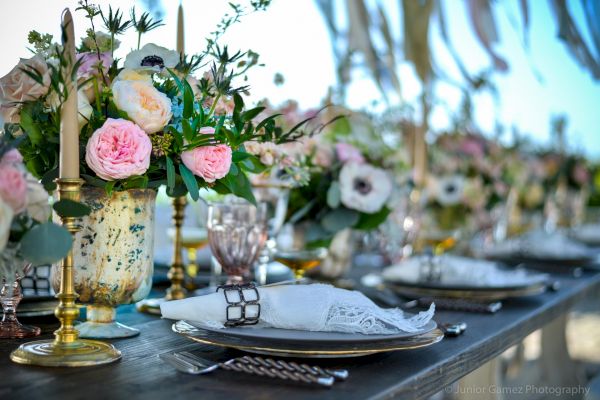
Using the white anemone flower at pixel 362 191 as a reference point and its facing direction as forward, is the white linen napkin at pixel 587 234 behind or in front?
behind

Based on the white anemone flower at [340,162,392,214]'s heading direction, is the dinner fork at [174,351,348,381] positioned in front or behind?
in front

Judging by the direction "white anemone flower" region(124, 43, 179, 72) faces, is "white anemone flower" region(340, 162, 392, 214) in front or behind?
behind

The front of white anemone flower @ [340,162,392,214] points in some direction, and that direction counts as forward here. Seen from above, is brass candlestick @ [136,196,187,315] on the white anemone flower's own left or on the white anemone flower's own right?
on the white anemone flower's own right

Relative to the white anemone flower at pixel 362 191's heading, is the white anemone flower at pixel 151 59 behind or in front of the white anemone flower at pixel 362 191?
in front

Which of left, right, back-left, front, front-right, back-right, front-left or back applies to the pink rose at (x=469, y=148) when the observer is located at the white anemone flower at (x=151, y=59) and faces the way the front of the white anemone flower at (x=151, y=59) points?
back-left

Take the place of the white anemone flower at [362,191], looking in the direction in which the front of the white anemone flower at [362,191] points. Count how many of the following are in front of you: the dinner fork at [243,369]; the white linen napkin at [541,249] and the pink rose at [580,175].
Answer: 1

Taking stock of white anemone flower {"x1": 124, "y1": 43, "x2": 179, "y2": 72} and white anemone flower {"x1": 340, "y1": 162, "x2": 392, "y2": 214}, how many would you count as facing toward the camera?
2

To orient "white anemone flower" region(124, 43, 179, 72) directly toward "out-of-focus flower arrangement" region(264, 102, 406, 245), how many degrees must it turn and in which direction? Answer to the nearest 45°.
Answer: approximately 135° to its left

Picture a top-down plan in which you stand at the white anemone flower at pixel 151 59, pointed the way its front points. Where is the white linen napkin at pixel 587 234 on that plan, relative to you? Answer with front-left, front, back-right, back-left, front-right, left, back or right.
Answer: back-left
